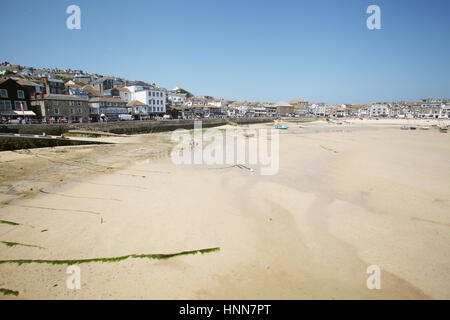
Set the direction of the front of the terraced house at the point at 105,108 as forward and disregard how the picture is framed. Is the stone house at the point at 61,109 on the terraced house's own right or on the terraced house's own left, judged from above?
on the terraced house's own right

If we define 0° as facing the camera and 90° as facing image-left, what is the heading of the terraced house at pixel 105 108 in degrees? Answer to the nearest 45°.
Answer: approximately 315°

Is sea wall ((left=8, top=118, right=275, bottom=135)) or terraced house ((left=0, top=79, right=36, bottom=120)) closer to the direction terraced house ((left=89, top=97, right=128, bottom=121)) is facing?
the sea wall

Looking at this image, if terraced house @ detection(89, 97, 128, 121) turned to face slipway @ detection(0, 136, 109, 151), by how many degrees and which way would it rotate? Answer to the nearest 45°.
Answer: approximately 45° to its right

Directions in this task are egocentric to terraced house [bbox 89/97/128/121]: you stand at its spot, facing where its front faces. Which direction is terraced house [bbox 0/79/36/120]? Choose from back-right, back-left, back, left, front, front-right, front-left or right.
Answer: right
